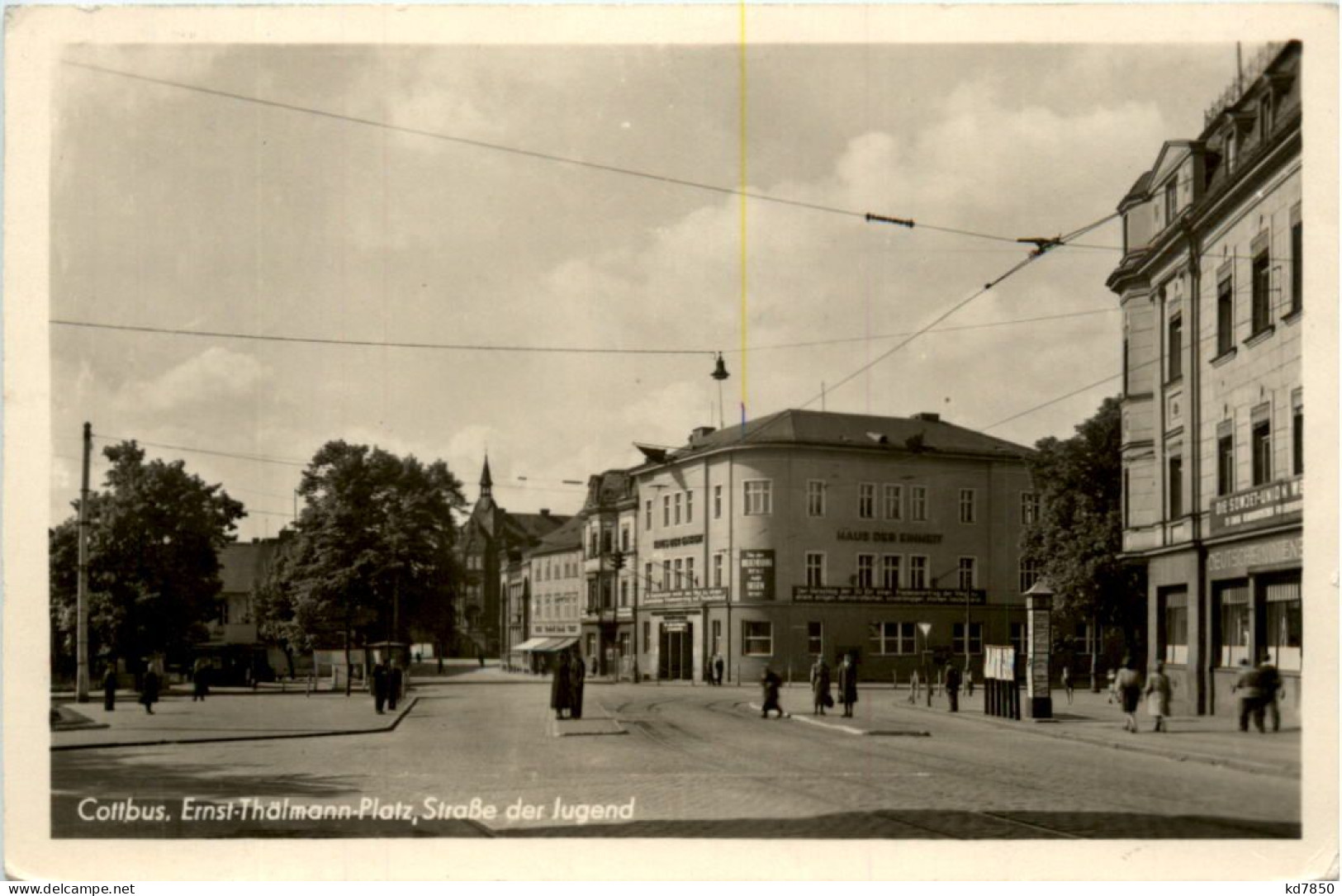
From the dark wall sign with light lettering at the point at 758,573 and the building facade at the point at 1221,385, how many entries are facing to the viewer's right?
0

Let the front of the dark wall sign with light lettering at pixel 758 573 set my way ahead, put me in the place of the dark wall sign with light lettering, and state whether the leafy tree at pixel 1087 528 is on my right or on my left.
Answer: on my left

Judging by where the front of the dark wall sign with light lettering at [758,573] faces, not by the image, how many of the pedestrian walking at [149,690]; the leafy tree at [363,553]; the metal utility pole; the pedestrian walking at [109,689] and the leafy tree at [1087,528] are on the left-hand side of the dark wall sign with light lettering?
1

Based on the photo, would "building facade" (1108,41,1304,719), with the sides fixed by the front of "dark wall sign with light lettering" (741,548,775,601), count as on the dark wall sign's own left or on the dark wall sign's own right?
on the dark wall sign's own left

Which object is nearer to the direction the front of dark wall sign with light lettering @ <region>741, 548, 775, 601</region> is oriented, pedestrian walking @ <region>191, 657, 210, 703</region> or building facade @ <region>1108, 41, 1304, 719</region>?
the building facade

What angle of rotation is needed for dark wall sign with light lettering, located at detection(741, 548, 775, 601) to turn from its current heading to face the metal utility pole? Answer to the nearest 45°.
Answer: approximately 90° to its right

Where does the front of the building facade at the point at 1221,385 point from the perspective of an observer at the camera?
facing the viewer and to the left of the viewer

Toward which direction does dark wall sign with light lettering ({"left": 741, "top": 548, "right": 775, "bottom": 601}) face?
toward the camera
